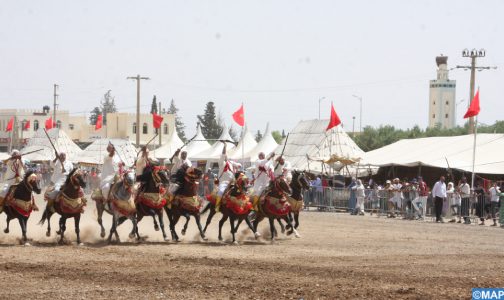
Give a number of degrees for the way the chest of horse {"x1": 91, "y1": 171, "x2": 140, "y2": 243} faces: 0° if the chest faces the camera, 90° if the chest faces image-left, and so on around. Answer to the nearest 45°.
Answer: approximately 315°

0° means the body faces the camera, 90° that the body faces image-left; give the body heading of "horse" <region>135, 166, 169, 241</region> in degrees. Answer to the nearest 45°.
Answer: approximately 315°

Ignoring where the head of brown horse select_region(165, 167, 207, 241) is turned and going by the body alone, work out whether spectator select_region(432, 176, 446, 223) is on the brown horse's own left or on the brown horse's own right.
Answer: on the brown horse's own left

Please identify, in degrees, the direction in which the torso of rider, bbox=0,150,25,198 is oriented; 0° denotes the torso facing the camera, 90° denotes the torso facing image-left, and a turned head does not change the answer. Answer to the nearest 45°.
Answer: approximately 315°

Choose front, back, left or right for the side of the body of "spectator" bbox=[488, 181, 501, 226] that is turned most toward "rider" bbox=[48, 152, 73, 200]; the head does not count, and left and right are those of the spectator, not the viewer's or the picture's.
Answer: front

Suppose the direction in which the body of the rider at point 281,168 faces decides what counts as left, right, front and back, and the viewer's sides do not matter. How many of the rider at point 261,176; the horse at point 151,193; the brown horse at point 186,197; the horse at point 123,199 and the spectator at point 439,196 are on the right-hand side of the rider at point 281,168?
4

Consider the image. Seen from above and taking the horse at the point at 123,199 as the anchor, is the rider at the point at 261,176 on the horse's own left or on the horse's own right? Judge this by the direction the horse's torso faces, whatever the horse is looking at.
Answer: on the horse's own left
